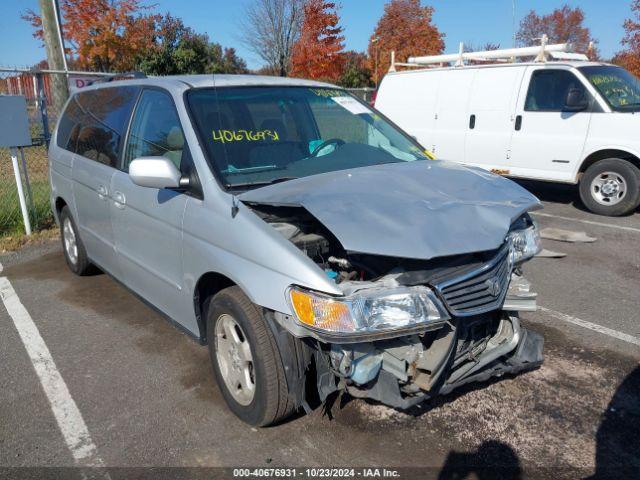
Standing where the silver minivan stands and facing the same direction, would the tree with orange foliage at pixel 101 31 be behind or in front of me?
behind

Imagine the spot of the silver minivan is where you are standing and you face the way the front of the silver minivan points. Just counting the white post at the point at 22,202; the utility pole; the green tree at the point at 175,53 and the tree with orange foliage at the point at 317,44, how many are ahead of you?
0

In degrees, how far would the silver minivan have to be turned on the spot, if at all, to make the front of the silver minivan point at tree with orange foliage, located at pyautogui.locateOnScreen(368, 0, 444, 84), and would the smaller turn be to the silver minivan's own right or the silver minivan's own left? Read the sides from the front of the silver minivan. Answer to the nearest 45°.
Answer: approximately 135° to the silver minivan's own left

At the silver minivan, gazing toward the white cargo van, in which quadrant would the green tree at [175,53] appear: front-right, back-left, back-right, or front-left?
front-left

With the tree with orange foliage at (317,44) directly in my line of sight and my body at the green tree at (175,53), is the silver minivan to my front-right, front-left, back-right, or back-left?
front-right

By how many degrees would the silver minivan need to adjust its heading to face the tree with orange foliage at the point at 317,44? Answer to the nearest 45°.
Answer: approximately 135° to its left

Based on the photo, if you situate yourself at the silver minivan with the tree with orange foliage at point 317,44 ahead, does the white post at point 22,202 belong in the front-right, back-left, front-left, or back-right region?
front-left

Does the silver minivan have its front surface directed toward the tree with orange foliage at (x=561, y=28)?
no

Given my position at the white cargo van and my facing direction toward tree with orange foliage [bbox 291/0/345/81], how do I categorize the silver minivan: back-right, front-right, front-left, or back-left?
back-left

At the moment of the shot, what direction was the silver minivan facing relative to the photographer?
facing the viewer and to the right of the viewer

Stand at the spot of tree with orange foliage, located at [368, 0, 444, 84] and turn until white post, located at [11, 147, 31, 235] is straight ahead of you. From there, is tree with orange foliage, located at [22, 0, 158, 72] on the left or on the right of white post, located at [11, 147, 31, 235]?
right

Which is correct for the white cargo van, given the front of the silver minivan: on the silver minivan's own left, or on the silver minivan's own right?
on the silver minivan's own left

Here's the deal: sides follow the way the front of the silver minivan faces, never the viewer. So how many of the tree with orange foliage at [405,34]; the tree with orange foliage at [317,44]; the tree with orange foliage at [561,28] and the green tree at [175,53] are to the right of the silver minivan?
0

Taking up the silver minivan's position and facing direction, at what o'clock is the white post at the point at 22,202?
The white post is roughly at 6 o'clock from the silver minivan.

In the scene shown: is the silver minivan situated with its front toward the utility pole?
no

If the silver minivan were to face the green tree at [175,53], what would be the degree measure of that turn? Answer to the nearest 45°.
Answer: approximately 135° to its left
